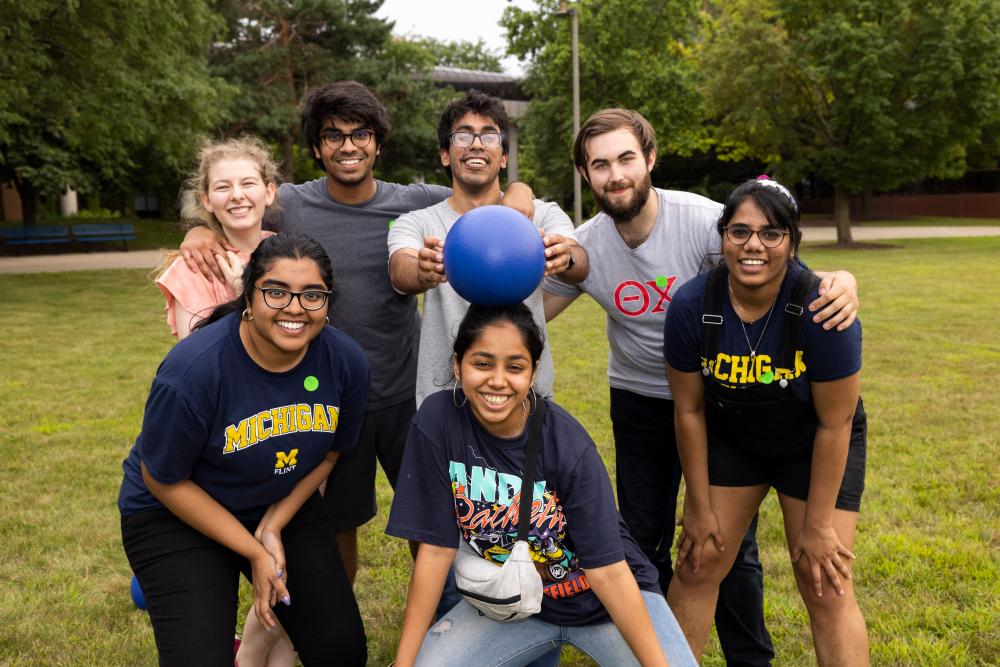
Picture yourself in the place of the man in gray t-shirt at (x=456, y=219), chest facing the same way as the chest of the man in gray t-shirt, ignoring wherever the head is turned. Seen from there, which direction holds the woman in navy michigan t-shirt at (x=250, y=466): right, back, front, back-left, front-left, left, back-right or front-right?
front-right

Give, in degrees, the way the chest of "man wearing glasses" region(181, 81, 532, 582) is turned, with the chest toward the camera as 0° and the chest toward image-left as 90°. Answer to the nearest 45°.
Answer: approximately 0°

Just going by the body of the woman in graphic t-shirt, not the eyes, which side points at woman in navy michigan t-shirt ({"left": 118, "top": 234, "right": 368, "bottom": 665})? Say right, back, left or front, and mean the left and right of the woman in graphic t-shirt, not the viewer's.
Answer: right

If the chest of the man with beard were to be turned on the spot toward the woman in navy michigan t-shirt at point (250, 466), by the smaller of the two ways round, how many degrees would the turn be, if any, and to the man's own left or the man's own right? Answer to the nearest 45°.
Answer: approximately 45° to the man's own right

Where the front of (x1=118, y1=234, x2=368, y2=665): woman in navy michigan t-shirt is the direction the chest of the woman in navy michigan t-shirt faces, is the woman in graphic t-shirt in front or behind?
in front

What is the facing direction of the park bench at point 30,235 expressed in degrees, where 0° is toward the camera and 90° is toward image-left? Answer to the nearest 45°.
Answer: approximately 0°
